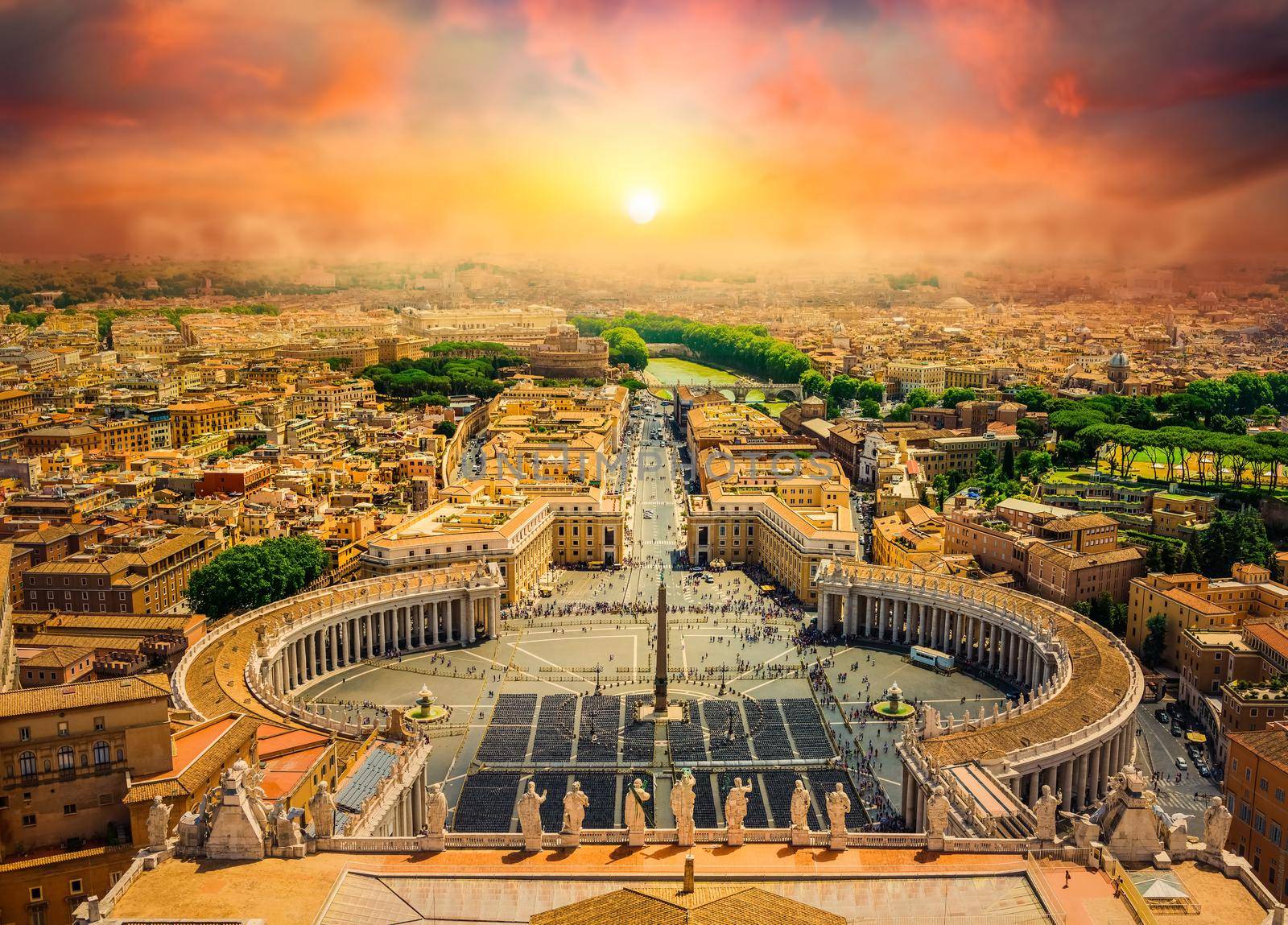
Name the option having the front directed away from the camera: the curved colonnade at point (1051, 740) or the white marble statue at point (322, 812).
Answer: the white marble statue

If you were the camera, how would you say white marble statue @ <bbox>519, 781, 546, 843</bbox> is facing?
facing away from the viewer

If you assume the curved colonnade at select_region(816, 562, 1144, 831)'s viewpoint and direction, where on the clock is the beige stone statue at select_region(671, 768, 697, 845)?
The beige stone statue is roughly at 10 o'clock from the curved colonnade.

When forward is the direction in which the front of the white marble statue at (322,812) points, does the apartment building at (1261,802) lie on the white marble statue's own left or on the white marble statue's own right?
on the white marble statue's own right

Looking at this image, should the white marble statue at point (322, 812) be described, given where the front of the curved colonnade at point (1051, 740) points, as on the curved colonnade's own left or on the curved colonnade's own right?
on the curved colonnade's own left

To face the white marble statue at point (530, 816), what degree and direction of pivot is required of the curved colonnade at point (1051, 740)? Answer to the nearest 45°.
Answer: approximately 45° to its left

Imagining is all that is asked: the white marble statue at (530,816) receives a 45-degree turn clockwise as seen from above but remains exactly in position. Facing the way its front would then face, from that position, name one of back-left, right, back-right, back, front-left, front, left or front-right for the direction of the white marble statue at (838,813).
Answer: front-right

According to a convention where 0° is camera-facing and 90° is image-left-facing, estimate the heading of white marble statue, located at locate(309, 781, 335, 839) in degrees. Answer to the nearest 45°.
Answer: approximately 180°

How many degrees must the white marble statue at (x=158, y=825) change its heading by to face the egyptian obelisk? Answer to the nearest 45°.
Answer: approximately 45° to its right

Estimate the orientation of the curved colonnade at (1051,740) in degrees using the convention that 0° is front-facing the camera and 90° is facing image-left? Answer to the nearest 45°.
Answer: approximately 90°

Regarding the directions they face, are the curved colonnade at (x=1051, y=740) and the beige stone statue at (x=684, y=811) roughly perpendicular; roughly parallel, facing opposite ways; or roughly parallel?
roughly perpendicular

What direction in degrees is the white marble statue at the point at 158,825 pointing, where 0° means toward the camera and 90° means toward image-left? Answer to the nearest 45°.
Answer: approximately 180°

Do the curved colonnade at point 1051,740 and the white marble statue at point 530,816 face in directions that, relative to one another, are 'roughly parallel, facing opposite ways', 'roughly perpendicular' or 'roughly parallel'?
roughly perpendicular

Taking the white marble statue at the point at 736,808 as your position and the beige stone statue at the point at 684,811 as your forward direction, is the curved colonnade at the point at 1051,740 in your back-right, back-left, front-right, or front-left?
back-right

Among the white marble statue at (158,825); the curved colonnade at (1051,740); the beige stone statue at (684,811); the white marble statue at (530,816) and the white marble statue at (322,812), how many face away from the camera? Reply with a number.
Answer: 4

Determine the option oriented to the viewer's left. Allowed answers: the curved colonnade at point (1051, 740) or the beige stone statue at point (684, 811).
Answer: the curved colonnade

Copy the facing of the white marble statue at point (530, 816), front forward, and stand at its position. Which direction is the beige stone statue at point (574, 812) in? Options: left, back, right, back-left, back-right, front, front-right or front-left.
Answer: right
